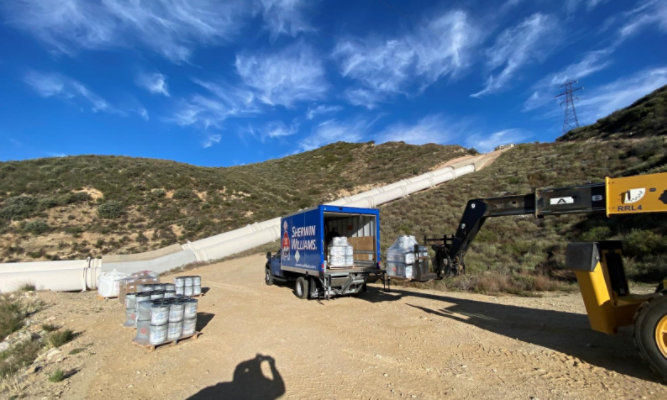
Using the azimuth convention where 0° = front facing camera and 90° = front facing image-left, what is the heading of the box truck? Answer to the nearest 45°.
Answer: approximately 135°

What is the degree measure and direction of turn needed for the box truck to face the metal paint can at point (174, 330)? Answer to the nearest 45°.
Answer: approximately 90° to its left

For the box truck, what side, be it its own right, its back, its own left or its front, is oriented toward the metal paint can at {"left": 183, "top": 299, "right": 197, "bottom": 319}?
left

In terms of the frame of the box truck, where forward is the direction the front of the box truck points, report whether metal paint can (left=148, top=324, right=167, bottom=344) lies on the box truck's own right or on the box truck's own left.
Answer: on the box truck's own left

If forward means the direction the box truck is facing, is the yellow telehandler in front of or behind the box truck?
behind

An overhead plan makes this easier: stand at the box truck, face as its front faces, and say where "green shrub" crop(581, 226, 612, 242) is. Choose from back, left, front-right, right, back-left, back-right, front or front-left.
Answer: back-right

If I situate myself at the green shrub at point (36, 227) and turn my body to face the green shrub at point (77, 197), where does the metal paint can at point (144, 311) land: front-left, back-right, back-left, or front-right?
back-right

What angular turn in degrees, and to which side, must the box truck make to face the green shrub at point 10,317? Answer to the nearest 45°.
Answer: approximately 45° to its left

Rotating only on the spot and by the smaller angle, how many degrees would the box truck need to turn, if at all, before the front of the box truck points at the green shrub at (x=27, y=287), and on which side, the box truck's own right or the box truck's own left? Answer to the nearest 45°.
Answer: approximately 45° to the box truck's own left

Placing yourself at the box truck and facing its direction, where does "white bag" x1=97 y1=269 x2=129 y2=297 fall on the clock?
The white bag is roughly at 11 o'clock from the box truck.

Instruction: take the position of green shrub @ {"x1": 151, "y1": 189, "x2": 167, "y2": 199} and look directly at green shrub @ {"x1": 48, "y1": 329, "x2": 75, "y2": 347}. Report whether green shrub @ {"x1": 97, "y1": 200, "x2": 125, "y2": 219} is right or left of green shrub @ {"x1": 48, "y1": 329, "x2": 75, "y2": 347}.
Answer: right

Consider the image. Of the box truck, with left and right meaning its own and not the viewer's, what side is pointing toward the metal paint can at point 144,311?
left
